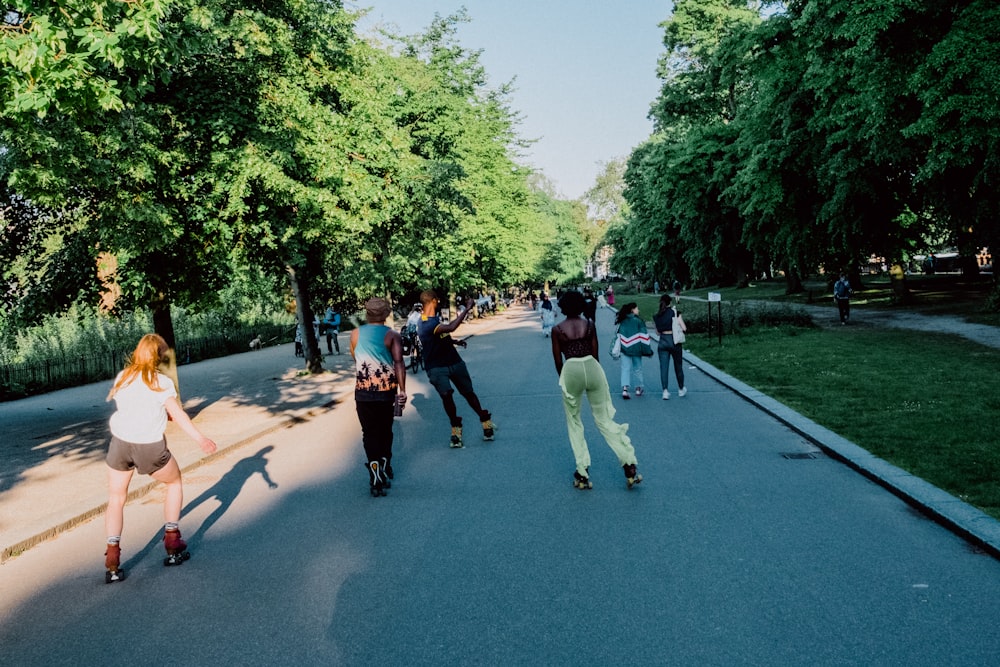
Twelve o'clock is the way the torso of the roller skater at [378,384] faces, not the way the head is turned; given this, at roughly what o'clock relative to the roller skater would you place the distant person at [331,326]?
The distant person is roughly at 12 o'clock from the roller skater.

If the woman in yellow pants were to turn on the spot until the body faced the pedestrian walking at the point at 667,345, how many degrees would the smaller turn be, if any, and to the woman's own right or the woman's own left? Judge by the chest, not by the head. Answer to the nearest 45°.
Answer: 0° — they already face them

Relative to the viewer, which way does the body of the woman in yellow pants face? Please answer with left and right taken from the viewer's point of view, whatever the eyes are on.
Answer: facing away from the viewer

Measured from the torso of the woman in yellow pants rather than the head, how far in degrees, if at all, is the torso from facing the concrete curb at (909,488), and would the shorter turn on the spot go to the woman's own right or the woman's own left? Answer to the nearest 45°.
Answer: approximately 90° to the woman's own right

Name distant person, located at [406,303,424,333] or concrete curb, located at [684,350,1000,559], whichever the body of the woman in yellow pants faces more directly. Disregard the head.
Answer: the distant person

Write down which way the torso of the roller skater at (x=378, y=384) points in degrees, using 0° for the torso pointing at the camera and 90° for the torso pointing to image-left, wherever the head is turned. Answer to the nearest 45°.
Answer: approximately 180°

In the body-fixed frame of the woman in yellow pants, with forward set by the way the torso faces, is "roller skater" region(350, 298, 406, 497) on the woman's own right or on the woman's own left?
on the woman's own left

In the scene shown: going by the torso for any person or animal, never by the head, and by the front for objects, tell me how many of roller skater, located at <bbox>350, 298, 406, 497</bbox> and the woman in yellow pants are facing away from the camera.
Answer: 2
